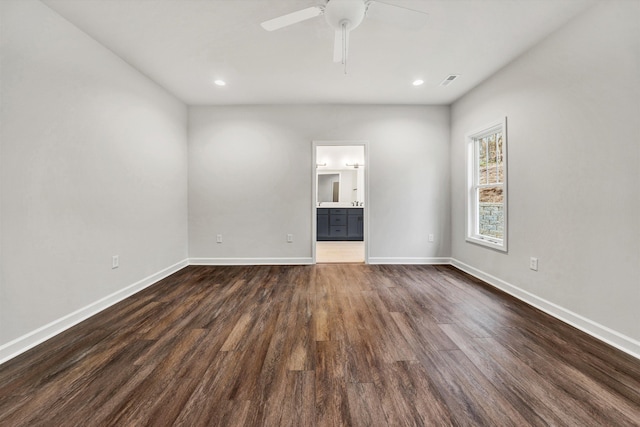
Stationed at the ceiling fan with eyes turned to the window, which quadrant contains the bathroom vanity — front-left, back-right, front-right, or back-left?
front-left

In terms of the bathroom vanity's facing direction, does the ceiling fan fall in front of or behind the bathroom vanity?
in front

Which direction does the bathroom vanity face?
toward the camera

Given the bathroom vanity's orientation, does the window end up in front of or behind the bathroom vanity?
in front

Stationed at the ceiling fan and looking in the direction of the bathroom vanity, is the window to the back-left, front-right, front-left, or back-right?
front-right
